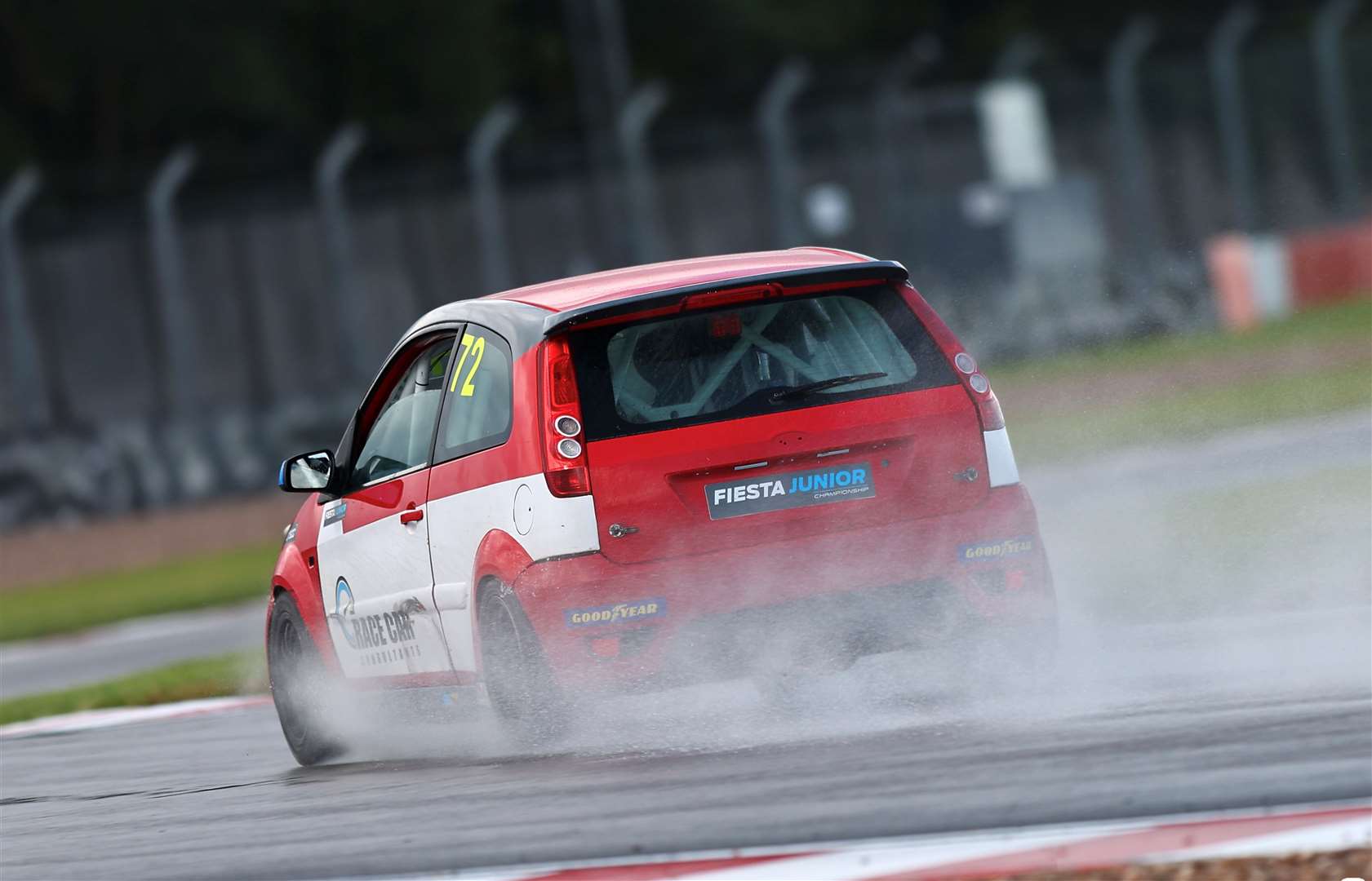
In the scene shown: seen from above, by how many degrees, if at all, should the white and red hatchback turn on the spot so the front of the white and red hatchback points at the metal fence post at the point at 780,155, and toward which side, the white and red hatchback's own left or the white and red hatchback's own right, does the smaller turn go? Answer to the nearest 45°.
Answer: approximately 45° to the white and red hatchback's own right

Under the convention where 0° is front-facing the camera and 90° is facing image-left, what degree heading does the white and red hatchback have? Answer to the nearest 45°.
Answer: approximately 135°

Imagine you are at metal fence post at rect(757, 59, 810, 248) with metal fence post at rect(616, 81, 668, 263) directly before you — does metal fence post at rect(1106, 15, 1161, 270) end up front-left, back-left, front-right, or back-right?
back-left

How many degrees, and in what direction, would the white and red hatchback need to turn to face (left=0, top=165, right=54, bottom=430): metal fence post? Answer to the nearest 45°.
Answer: approximately 45° to its right

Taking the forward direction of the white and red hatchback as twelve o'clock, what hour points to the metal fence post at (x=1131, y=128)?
The metal fence post is roughly at 2 o'clock from the white and red hatchback.

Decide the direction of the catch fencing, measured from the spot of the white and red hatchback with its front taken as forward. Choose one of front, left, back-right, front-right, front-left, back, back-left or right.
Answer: front-right
